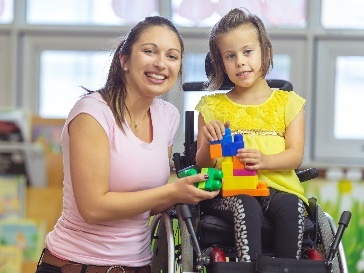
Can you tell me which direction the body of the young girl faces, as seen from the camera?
toward the camera

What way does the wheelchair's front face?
toward the camera

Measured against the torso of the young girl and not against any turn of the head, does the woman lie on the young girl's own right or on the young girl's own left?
on the young girl's own right

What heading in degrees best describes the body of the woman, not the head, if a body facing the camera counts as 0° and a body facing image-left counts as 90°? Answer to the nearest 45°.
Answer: approximately 315°
